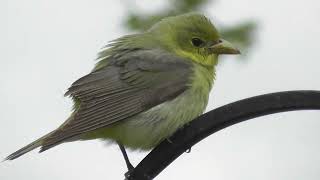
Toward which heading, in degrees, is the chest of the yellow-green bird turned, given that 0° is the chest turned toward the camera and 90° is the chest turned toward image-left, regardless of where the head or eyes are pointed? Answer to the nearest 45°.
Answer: approximately 270°
